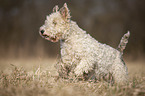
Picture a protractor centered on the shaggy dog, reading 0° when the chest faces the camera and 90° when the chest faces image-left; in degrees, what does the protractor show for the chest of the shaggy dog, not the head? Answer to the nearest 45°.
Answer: approximately 90°
